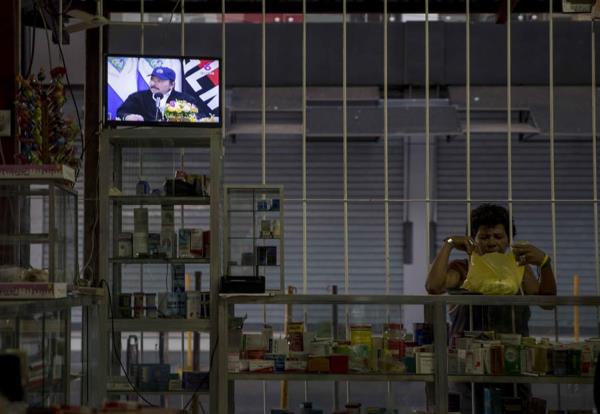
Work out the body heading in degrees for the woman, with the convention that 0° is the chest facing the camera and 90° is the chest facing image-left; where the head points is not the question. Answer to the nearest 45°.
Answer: approximately 0°

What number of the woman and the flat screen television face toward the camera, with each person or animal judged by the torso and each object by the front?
2

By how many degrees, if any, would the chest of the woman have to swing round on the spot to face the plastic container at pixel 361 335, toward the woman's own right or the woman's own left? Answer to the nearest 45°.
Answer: approximately 90° to the woman's own right

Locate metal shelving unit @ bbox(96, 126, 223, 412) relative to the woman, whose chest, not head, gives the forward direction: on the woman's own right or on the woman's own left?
on the woman's own right

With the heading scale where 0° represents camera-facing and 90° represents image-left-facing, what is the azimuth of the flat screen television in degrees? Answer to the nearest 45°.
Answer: approximately 0°

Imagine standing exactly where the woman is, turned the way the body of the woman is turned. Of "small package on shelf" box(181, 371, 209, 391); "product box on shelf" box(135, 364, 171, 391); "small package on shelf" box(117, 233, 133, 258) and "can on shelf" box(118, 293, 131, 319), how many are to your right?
4

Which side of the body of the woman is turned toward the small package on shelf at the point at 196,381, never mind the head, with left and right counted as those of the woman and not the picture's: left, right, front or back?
right

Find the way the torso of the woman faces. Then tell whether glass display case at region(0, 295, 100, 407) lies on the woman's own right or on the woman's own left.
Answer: on the woman's own right

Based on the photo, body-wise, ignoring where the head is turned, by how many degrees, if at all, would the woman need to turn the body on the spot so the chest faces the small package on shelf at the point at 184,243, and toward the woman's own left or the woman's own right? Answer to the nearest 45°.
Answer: approximately 90° to the woman's own right
